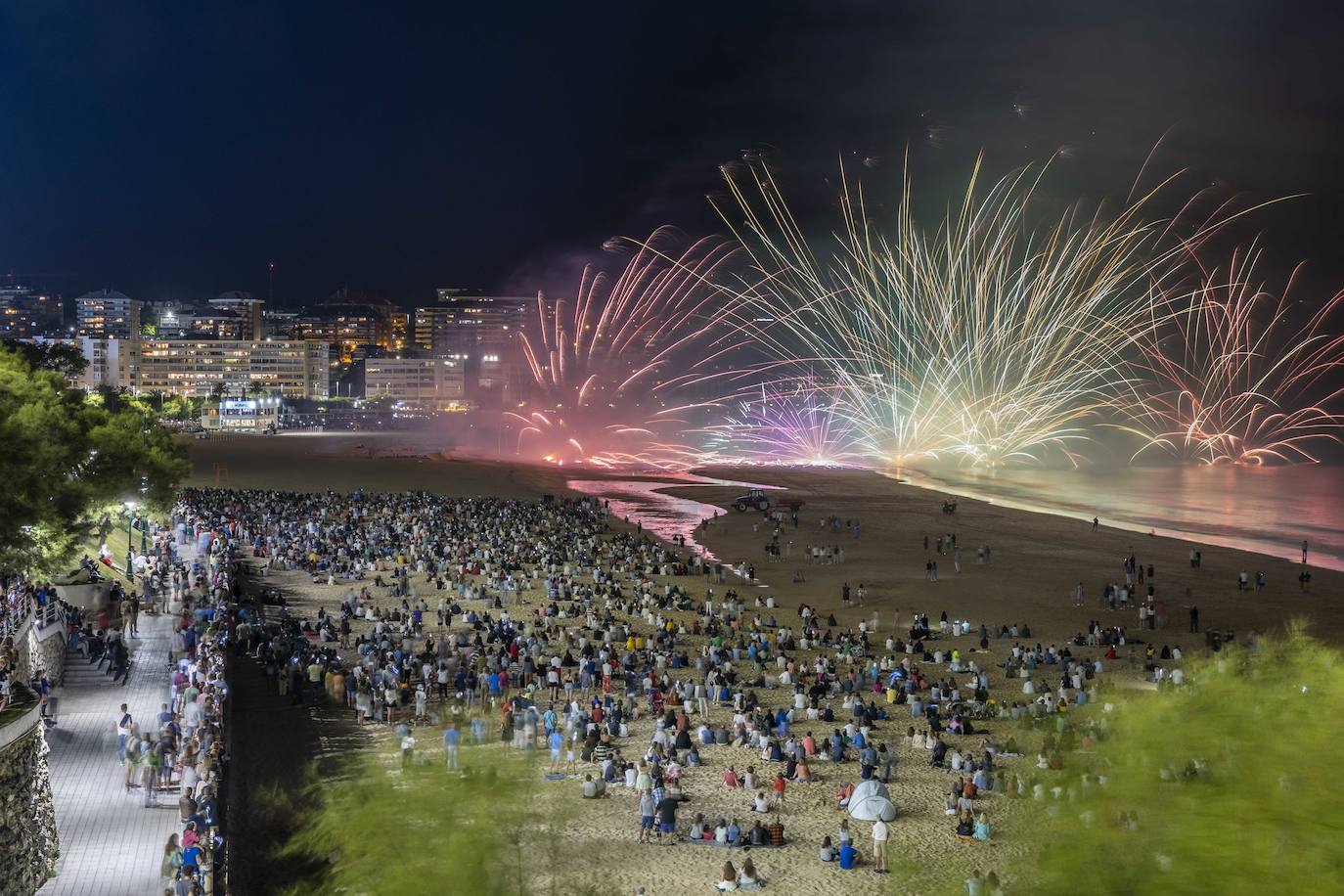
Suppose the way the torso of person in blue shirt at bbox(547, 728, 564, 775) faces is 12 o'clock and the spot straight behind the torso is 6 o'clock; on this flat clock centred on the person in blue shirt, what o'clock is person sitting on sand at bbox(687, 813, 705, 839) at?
The person sitting on sand is roughly at 5 o'clock from the person in blue shirt.

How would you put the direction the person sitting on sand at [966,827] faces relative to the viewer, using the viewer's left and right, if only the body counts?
facing away from the viewer

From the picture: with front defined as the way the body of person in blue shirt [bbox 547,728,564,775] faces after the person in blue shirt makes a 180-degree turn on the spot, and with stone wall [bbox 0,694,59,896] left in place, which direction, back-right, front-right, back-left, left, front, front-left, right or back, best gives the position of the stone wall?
front-right

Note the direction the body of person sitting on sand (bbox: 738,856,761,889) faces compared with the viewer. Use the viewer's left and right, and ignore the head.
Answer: facing away from the viewer

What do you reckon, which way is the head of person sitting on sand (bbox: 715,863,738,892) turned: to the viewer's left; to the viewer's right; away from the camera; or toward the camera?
away from the camera

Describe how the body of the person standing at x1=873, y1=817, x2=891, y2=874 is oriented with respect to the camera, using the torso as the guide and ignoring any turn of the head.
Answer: away from the camera

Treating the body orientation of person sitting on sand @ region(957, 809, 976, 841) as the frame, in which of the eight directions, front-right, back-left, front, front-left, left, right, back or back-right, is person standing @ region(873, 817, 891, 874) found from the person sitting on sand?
back-left

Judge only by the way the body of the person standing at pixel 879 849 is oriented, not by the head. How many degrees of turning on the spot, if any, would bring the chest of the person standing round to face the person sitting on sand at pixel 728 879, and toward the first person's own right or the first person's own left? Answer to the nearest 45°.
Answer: approximately 135° to the first person's own left

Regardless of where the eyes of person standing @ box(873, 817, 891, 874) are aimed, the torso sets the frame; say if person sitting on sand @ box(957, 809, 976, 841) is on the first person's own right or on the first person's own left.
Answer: on the first person's own right

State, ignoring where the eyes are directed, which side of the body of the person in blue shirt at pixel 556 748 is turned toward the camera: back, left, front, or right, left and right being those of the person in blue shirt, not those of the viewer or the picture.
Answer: back

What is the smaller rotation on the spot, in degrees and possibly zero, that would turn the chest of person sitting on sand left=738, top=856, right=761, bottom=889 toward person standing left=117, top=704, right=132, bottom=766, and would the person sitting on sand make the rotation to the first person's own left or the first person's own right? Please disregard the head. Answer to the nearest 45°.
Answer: approximately 90° to the first person's own left

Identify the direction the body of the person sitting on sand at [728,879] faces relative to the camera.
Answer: away from the camera

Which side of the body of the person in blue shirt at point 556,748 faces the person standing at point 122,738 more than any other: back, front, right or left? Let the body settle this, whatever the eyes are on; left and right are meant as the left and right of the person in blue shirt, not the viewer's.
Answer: left

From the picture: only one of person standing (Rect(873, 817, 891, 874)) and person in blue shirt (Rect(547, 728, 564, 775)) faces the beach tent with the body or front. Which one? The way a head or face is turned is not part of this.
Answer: the person standing

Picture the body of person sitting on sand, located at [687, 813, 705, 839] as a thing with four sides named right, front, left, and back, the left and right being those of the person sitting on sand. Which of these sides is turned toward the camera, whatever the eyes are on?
back
